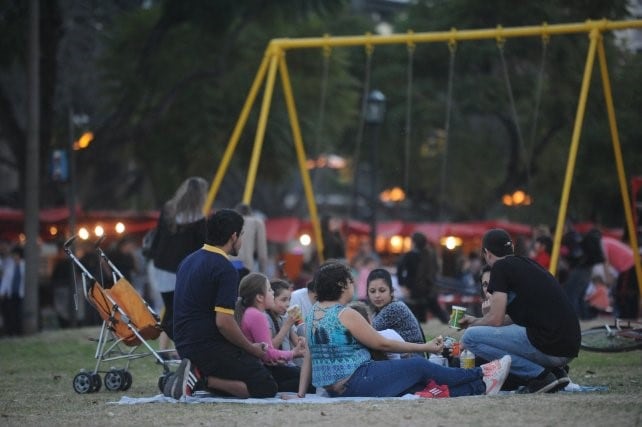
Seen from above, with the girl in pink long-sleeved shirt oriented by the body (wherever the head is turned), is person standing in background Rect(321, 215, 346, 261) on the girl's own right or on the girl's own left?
on the girl's own left

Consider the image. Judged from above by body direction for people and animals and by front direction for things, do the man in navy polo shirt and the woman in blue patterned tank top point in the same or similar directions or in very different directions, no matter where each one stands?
same or similar directions

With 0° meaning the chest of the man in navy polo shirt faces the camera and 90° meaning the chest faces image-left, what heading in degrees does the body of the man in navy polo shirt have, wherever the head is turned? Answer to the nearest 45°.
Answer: approximately 225°

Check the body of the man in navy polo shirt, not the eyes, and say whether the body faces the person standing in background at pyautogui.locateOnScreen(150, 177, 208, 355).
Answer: no

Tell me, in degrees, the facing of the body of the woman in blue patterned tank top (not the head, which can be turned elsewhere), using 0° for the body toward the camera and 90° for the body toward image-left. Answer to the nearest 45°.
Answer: approximately 225°

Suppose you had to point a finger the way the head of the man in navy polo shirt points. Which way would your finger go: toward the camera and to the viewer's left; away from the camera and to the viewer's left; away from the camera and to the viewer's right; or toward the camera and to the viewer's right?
away from the camera and to the viewer's right

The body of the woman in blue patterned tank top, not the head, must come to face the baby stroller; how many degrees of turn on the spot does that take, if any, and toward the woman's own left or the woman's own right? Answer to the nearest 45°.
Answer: approximately 90° to the woman's own left

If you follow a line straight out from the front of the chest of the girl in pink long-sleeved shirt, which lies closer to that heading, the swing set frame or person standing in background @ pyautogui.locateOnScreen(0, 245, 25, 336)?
the swing set frame

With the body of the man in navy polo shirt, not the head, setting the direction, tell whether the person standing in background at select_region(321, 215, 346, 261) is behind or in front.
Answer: in front

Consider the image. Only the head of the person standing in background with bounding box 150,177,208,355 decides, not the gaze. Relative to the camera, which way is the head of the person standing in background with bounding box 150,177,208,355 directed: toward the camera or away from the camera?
away from the camera

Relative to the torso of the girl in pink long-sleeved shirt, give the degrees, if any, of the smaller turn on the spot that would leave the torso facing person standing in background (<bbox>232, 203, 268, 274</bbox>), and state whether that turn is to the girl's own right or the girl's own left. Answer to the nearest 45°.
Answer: approximately 90° to the girl's own left

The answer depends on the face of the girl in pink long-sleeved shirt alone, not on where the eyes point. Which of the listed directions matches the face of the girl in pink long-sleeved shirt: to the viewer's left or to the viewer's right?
to the viewer's right

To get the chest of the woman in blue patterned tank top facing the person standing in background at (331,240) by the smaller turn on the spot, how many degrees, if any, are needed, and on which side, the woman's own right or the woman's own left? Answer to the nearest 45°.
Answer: approximately 45° to the woman's own left

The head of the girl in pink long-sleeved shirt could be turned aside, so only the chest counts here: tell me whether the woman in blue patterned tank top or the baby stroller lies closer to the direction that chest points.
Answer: the woman in blue patterned tank top

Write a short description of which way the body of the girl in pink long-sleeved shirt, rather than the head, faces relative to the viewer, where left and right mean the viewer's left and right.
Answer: facing to the right of the viewer

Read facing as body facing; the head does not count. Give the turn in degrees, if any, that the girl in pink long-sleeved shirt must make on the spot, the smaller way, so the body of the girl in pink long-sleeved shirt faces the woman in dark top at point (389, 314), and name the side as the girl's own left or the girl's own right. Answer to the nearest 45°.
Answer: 0° — they already face them

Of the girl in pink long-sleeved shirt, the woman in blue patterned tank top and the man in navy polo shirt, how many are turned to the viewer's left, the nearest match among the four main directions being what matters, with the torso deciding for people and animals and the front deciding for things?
0
